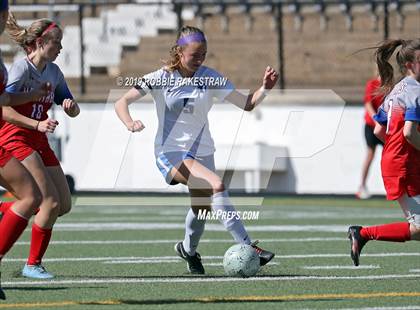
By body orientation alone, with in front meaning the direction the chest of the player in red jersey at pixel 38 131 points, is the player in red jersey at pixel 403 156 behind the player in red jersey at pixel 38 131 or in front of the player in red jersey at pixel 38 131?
in front

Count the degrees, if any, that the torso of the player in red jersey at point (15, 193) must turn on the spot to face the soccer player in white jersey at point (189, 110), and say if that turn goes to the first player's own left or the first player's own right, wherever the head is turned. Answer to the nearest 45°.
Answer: approximately 45° to the first player's own left

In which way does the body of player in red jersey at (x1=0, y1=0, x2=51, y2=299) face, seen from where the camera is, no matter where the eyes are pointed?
to the viewer's right

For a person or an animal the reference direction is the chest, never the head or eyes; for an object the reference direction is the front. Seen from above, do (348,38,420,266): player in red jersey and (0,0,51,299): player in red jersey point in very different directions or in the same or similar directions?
same or similar directions

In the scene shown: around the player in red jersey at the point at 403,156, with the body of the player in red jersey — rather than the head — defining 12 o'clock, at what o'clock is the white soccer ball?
The white soccer ball is roughly at 7 o'clock from the player in red jersey.

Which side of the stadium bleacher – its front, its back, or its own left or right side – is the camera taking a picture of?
front

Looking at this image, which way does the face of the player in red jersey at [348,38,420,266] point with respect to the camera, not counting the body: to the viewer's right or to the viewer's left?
to the viewer's right

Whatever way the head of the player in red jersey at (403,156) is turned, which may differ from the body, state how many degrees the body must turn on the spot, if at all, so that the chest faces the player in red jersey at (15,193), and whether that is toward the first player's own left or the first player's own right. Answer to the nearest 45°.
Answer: approximately 180°

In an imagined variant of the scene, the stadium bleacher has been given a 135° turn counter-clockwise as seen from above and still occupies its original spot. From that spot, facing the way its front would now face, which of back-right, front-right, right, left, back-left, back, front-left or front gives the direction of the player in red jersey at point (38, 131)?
back-right

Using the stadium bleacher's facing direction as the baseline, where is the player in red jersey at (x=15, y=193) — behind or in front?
in front

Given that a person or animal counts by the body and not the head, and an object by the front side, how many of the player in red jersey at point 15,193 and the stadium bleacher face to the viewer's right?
1

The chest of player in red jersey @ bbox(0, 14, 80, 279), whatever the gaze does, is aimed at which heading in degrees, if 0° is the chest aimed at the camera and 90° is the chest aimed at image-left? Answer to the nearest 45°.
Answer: approximately 315°

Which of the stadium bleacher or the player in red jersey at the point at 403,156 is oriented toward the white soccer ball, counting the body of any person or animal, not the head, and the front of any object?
the stadium bleacher

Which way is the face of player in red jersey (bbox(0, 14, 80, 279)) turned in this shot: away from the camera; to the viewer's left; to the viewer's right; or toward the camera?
to the viewer's right
